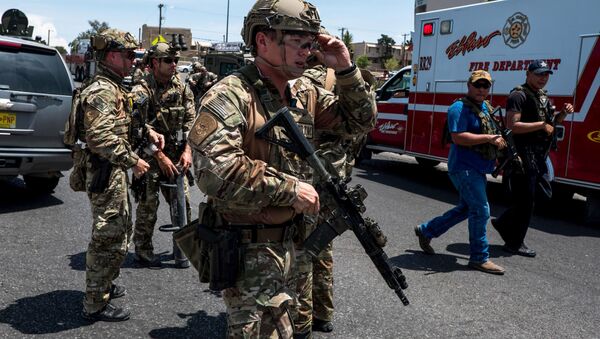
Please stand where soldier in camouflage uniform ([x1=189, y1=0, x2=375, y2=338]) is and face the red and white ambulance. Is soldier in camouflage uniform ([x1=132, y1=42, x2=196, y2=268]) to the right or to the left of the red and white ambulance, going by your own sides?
left

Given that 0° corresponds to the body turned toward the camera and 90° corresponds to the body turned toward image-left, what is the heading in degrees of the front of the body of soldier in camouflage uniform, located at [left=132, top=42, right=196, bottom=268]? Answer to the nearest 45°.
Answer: approximately 315°

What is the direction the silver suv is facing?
away from the camera

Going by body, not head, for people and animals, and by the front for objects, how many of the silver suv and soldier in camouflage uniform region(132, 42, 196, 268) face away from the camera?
1

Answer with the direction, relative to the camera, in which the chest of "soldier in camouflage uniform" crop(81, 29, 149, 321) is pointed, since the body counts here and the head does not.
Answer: to the viewer's right
